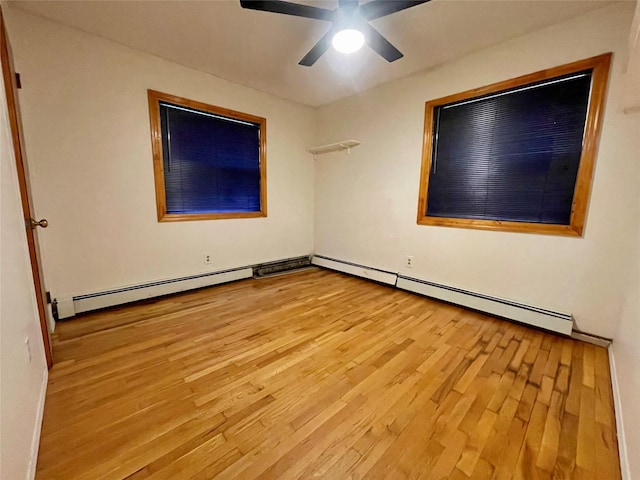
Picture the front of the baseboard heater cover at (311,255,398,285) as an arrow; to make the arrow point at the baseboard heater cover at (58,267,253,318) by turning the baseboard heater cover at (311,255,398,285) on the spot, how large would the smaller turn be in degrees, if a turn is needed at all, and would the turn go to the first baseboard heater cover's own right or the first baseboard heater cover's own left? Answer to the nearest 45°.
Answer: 0° — it already faces it

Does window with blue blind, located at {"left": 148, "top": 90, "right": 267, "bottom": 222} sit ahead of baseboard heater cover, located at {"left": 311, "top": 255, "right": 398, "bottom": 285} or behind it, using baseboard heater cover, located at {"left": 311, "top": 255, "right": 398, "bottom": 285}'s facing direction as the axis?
ahead

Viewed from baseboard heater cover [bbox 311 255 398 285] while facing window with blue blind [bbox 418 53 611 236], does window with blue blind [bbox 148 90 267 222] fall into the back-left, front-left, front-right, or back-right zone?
back-right

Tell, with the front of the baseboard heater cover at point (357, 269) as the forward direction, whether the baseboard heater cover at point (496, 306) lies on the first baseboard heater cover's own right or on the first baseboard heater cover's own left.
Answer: on the first baseboard heater cover's own left

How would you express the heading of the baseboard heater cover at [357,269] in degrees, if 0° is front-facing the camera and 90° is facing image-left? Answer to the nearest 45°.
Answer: approximately 45°
